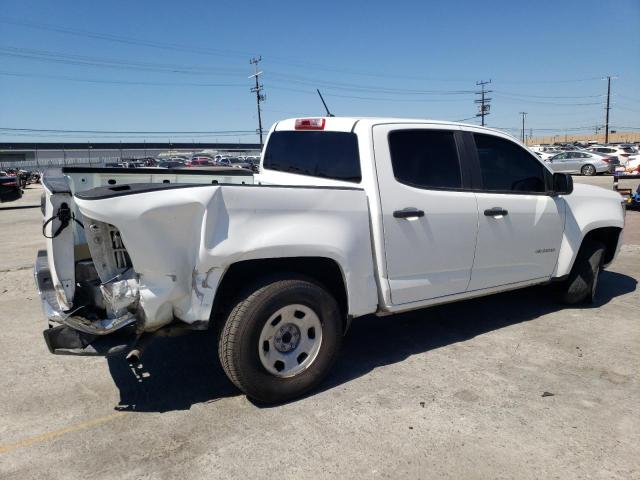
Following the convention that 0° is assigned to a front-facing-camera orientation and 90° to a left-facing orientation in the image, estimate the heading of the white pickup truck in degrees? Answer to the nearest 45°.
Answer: approximately 225°

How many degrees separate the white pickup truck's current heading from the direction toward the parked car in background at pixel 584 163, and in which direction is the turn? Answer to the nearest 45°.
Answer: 0° — it already faces it

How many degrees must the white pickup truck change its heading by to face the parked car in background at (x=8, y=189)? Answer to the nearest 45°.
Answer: approximately 90° to its left
